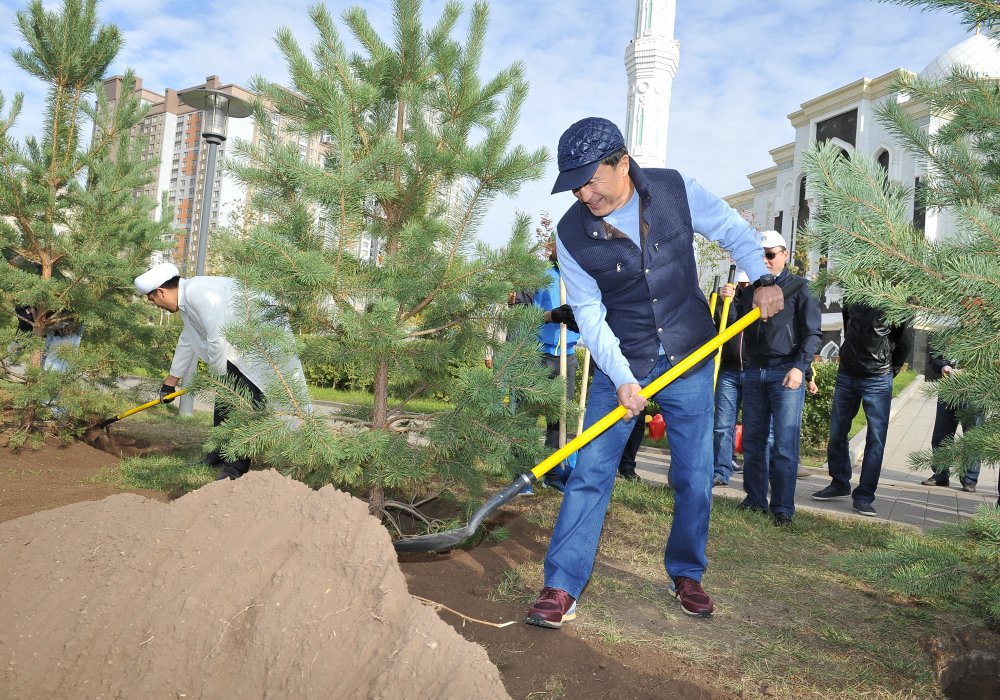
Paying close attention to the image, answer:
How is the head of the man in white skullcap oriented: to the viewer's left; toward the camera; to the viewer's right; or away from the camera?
to the viewer's left

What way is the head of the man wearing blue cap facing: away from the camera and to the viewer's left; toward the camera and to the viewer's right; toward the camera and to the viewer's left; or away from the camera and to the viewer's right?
toward the camera and to the viewer's left

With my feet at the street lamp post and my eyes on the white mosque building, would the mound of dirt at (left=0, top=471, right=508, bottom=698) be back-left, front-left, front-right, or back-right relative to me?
back-right

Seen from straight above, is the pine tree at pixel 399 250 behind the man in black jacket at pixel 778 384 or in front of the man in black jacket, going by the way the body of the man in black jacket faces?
in front

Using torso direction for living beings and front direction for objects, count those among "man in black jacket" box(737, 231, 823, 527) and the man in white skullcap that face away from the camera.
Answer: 0

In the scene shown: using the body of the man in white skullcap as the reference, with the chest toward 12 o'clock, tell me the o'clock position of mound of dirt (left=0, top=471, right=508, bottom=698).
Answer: The mound of dirt is roughly at 9 o'clock from the man in white skullcap.

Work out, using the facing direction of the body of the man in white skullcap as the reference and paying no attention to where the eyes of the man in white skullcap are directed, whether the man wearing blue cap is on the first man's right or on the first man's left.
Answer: on the first man's left

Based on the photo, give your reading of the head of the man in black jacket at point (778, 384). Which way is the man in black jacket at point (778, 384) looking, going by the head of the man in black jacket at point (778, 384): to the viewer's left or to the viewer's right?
to the viewer's left

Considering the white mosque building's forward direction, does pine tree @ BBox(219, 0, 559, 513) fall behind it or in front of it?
in front

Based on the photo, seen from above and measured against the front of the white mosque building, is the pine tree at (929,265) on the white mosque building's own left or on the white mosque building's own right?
on the white mosque building's own left

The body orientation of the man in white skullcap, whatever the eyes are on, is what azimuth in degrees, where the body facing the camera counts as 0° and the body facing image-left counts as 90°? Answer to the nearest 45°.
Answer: approximately 90°
